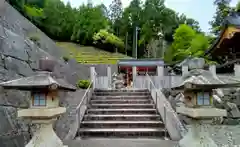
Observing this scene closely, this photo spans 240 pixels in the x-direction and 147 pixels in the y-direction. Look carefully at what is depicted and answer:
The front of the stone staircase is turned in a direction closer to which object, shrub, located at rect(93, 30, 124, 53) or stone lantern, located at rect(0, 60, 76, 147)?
the stone lantern

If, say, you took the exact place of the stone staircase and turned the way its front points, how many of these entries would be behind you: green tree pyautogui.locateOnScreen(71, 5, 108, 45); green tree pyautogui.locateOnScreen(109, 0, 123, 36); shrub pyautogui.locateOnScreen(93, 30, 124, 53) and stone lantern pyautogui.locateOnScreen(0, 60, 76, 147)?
3

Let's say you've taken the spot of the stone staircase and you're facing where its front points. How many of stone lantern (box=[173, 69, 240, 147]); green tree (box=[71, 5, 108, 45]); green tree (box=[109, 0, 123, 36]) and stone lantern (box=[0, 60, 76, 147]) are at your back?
2

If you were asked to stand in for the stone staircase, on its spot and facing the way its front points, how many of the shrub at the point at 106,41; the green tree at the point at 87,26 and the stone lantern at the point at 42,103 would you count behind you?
2

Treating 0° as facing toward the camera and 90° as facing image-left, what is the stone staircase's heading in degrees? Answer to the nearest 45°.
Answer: approximately 0°

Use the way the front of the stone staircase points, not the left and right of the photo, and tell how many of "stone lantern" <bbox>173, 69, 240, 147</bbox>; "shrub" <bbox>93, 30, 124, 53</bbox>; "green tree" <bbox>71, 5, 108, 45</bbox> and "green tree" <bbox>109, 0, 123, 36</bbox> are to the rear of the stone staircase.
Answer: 3

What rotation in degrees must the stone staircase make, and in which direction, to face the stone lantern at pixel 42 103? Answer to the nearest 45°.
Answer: approximately 45° to its right

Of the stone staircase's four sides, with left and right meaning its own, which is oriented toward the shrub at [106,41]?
back

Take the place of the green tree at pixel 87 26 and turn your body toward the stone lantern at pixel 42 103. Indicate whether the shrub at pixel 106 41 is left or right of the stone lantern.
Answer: left

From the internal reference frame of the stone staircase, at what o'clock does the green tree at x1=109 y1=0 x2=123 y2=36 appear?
The green tree is roughly at 6 o'clock from the stone staircase.

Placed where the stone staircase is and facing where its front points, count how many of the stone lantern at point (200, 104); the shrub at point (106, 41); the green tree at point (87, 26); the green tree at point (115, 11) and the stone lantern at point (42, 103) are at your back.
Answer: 3

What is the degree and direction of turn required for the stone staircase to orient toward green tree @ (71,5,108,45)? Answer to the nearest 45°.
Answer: approximately 180°

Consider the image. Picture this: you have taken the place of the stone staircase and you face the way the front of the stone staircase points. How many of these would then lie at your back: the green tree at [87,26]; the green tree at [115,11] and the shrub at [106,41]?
3
